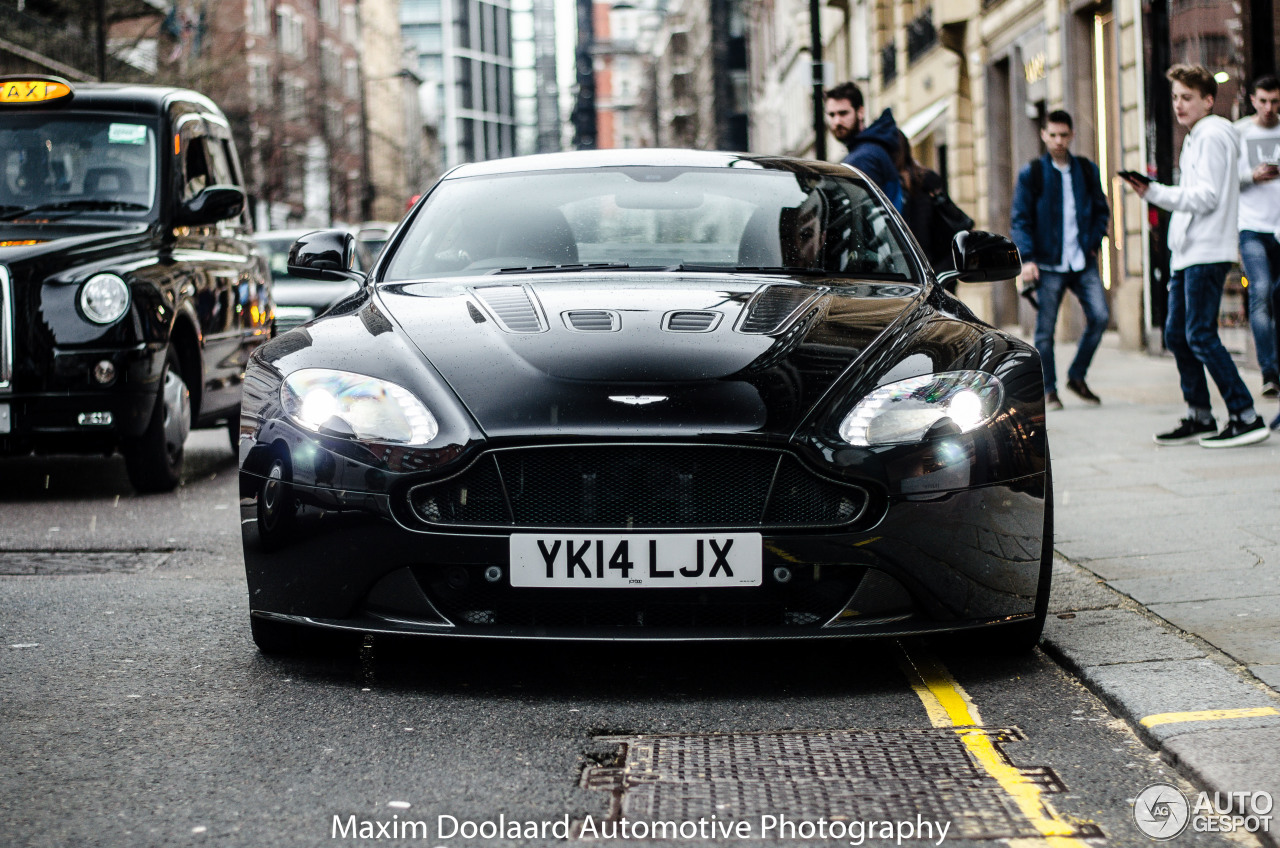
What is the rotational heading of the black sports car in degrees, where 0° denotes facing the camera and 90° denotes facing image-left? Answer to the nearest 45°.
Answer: approximately 0°

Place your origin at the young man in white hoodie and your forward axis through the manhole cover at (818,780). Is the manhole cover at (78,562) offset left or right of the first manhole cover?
right

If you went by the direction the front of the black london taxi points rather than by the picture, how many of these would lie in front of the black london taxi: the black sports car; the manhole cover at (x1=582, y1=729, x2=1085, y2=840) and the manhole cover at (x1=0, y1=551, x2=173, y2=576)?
3

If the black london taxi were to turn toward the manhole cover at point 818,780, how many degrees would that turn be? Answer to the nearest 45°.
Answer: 0° — it already faces it

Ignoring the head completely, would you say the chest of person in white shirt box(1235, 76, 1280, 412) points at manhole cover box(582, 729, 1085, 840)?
yes

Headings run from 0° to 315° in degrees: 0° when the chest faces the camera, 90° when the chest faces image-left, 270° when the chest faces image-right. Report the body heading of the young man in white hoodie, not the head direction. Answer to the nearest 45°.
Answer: approximately 90°
